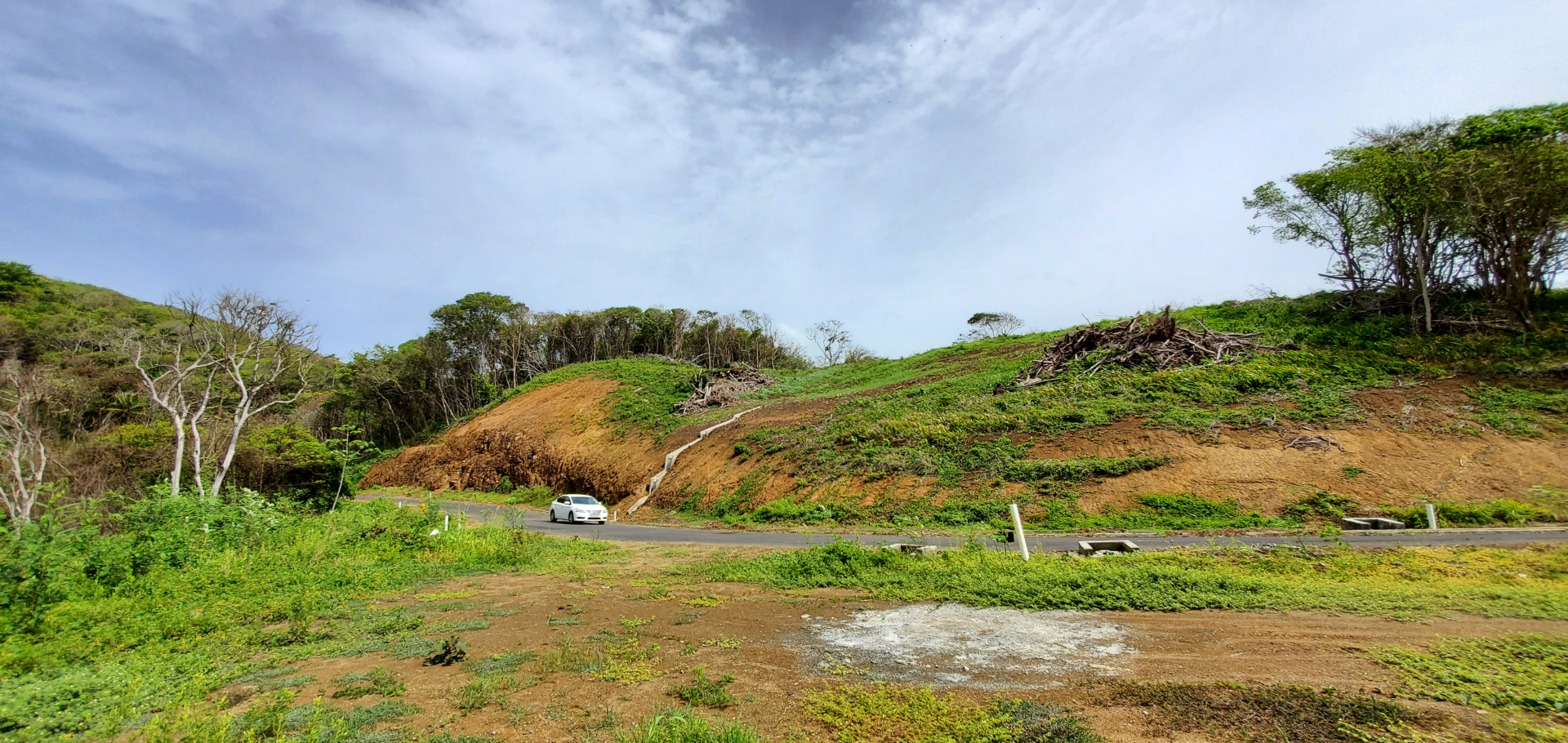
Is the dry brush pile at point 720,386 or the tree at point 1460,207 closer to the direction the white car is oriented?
the tree

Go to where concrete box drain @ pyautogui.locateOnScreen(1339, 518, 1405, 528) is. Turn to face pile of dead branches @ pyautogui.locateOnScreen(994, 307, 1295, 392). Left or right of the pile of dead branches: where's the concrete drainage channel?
left

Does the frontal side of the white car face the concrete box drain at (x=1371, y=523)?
yes

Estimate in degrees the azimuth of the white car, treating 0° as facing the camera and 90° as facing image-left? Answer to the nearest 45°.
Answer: approximately 315°

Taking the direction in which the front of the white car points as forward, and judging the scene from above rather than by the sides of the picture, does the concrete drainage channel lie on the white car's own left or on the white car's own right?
on the white car's own left

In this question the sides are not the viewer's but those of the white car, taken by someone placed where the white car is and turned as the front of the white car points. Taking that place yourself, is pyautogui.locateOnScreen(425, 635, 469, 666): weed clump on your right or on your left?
on your right

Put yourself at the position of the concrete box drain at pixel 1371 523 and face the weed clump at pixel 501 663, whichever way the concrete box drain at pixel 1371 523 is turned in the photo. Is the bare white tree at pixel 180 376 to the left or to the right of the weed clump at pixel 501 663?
right

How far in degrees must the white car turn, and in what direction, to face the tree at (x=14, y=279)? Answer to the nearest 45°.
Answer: approximately 180°

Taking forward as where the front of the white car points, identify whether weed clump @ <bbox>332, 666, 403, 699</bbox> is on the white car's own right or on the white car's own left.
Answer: on the white car's own right
